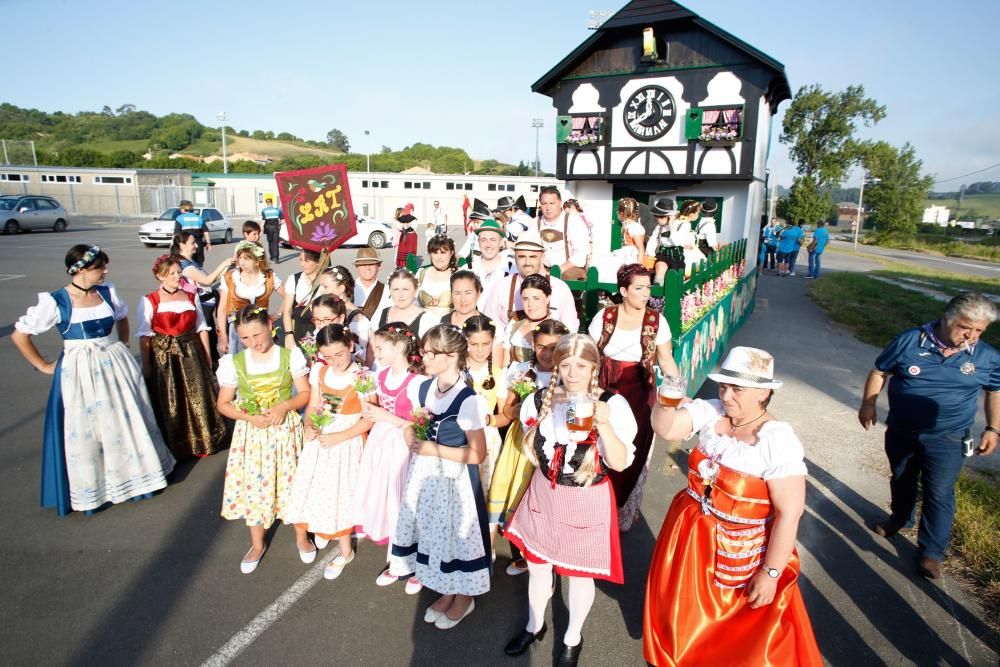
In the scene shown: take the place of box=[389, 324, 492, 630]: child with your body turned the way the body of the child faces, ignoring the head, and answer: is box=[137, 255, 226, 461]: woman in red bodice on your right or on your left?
on your right

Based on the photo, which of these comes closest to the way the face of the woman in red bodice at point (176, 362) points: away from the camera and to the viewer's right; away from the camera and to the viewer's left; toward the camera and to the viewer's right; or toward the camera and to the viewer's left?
toward the camera and to the viewer's right

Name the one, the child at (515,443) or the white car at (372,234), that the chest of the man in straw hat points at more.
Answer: the child

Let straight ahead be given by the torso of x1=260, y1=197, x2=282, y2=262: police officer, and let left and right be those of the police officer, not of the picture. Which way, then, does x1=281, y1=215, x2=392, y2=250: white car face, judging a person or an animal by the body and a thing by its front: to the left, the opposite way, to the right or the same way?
to the right

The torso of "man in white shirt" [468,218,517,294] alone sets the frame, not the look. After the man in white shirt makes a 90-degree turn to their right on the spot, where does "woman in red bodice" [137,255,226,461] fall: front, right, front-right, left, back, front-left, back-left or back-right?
front

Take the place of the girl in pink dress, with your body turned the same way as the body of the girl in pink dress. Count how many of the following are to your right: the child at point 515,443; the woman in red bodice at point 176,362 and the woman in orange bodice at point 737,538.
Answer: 1

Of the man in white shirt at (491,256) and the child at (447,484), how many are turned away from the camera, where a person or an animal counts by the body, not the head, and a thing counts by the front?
0
